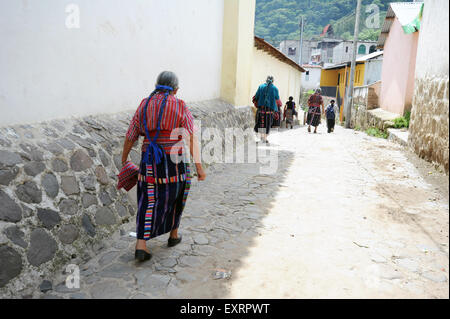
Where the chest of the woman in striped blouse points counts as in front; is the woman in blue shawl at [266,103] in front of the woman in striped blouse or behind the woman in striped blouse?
in front

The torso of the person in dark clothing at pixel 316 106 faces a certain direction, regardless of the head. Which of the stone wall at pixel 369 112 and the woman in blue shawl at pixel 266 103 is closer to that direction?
the stone wall

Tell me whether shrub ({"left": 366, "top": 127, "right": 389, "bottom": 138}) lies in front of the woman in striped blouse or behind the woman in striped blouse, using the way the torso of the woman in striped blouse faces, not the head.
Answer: in front

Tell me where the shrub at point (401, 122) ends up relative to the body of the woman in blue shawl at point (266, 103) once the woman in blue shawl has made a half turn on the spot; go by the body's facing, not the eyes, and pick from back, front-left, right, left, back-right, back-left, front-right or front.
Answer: back-left

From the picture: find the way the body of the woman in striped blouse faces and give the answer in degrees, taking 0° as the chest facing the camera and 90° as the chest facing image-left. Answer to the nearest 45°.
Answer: approximately 225°

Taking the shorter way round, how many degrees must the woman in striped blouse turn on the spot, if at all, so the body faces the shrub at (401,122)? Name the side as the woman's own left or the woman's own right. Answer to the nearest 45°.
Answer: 0° — they already face it

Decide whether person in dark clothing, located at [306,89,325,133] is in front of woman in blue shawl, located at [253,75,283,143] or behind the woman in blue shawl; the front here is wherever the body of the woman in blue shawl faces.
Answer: in front

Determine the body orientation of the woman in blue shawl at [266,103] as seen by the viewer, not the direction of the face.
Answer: away from the camera
